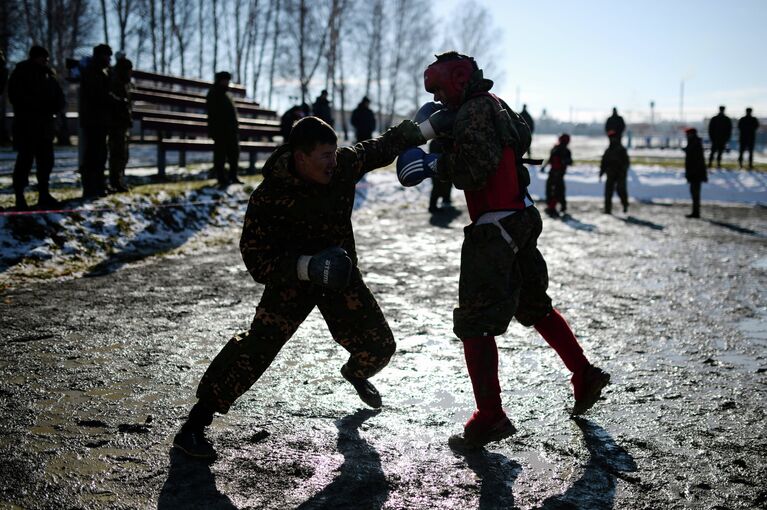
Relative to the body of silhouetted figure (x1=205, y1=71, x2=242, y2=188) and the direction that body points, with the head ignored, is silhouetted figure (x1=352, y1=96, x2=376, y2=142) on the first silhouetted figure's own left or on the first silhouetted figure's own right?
on the first silhouetted figure's own left

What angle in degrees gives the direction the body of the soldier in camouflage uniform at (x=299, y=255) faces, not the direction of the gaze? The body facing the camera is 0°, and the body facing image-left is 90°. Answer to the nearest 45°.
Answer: approximately 315°

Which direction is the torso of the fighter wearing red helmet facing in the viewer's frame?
to the viewer's left

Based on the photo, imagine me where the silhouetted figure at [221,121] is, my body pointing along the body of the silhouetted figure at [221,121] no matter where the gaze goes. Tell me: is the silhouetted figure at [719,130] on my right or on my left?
on my left

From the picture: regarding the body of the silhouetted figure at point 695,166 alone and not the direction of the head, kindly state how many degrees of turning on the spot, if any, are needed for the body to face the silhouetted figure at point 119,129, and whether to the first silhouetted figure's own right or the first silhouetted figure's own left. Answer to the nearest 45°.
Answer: approximately 45° to the first silhouetted figure's own left

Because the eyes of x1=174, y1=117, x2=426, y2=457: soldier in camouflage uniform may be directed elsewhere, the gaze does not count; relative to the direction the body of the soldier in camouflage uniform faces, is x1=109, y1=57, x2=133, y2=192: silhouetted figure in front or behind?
behind

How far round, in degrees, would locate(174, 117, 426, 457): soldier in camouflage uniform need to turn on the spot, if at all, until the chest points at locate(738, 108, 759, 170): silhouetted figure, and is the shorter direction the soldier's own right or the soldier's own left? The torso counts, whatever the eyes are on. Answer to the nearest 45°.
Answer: approximately 90° to the soldier's own left

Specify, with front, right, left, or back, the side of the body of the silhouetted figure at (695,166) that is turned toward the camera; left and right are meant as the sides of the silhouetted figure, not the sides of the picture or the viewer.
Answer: left

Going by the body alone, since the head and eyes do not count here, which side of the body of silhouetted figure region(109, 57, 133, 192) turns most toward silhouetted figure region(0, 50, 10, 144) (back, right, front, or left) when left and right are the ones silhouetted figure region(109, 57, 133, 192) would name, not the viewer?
back

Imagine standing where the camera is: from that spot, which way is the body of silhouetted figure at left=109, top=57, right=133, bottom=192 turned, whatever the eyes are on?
to the viewer's right
